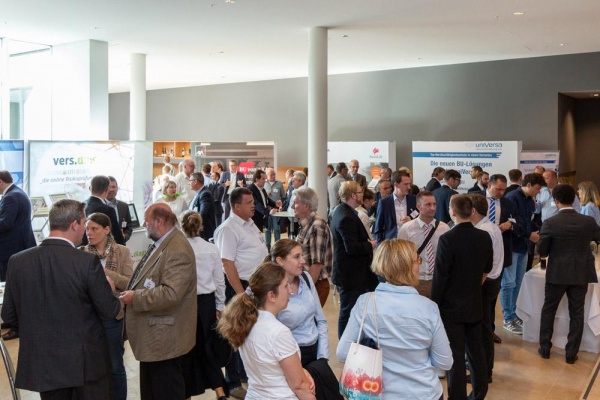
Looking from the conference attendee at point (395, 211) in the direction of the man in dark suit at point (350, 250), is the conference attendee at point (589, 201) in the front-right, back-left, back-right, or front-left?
back-left

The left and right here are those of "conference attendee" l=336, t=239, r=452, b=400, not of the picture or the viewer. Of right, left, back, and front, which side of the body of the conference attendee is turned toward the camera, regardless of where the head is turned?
back

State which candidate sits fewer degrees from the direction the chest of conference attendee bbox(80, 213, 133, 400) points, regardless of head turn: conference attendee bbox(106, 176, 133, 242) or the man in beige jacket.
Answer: the man in beige jacket

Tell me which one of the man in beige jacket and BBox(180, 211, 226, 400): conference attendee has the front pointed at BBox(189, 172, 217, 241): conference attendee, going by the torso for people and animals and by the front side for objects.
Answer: BBox(180, 211, 226, 400): conference attendee

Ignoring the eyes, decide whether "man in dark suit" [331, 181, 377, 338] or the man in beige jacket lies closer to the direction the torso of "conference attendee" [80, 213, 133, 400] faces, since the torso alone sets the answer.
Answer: the man in beige jacket

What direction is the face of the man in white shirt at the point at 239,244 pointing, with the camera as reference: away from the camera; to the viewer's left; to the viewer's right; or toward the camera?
to the viewer's right

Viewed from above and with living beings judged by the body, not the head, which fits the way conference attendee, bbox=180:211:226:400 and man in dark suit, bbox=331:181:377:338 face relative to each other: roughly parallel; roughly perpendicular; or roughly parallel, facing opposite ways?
roughly perpendicular

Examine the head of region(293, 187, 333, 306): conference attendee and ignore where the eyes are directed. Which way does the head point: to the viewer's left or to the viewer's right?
to the viewer's left

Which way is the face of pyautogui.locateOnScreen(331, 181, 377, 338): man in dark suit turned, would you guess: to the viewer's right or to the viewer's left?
to the viewer's right

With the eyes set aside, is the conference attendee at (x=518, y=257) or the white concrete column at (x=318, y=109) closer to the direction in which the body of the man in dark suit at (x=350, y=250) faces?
the conference attendee
